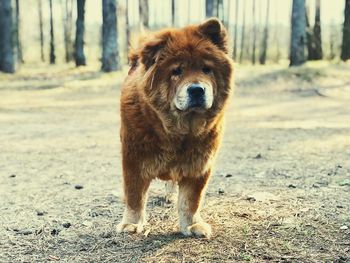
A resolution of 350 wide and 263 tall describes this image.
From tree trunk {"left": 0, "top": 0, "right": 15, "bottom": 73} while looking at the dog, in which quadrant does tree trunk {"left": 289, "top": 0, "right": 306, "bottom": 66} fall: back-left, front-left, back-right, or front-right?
front-left

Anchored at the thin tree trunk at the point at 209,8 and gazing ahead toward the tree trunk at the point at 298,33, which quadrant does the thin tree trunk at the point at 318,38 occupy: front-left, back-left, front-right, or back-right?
front-left

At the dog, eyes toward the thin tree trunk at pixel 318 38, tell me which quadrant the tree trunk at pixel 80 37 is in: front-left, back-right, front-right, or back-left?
front-left

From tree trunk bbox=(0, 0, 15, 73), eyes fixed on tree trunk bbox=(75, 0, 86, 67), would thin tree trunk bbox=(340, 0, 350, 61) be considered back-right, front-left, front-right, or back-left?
front-right

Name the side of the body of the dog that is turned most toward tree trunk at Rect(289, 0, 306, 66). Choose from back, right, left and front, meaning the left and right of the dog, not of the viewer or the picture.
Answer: back

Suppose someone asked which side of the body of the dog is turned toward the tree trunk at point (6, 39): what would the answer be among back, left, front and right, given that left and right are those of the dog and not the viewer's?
back

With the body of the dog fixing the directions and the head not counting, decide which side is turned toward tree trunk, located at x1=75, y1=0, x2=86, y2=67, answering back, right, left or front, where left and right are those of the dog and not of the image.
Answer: back

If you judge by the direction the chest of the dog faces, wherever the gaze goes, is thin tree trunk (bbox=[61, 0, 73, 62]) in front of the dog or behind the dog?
behind

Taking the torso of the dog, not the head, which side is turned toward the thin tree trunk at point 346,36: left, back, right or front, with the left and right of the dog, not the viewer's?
back

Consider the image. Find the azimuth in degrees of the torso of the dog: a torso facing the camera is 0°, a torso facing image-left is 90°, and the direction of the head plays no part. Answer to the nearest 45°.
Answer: approximately 0°

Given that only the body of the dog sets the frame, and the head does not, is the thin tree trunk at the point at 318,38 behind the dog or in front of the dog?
behind

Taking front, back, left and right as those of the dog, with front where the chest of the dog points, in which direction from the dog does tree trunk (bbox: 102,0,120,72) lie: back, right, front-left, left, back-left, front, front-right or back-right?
back

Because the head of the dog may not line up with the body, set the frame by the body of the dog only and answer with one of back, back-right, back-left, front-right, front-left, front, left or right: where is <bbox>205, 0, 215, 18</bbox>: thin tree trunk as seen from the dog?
back
